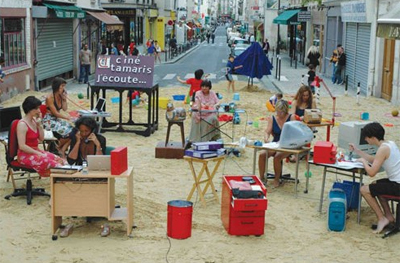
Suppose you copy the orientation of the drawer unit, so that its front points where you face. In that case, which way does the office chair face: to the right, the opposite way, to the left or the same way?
to the left

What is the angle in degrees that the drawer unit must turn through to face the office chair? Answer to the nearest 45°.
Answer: approximately 90° to its right

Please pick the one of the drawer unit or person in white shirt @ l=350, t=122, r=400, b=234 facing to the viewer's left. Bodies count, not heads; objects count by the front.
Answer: the person in white shirt

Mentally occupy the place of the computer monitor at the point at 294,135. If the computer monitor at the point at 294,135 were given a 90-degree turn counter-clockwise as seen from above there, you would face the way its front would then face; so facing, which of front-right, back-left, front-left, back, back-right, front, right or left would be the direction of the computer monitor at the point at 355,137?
back-left

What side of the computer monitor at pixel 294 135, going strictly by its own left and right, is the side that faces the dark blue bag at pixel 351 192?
back

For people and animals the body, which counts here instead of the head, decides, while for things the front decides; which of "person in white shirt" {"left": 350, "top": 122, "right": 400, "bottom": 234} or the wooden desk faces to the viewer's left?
the person in white shirt

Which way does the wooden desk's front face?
away from the camera

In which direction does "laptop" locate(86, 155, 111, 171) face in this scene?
away from the camera

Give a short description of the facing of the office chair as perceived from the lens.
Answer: facing to the right of the viewer
